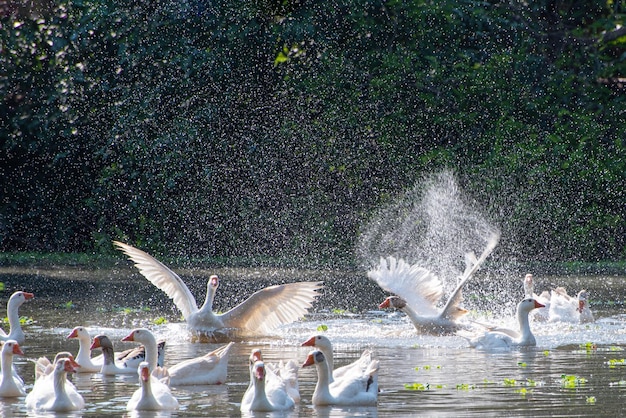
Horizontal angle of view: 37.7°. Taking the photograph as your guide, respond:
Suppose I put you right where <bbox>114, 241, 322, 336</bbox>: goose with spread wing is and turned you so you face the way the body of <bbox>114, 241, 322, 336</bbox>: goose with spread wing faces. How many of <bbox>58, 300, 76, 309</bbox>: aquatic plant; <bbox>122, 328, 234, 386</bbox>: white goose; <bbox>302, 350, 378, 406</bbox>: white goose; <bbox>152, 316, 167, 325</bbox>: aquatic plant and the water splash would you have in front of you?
2

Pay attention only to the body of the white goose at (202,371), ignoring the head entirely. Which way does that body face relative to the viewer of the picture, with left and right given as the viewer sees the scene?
facing to the left of the viewer

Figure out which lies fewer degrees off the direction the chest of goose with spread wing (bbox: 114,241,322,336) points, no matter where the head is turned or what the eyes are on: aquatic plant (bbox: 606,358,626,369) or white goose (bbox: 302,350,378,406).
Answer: the white goose

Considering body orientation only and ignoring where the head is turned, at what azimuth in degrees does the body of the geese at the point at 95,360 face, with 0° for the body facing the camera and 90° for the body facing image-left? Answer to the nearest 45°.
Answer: approximately 90°

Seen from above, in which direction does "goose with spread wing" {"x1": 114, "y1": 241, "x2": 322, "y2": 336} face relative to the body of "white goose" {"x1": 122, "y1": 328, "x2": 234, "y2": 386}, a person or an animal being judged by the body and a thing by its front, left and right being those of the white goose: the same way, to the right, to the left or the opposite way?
to the left

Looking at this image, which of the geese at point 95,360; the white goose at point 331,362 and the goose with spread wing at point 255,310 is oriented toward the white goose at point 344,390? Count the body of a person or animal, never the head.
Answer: the goose with spread wing

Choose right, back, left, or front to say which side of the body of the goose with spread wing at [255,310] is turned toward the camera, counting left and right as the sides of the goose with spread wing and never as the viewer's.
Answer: front

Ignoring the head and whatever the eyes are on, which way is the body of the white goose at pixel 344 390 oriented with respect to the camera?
to the viewer's left

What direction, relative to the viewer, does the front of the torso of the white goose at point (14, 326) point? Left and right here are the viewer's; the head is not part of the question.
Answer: facing to the right of the viewer

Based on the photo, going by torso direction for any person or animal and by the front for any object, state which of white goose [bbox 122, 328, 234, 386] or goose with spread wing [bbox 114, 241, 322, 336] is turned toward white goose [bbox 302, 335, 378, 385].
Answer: the goose with spread wing

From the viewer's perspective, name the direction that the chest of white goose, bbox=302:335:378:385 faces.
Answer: to the viewer's left

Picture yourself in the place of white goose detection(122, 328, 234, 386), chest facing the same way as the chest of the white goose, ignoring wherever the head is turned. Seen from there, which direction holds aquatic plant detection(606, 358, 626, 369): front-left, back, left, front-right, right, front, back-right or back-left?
back

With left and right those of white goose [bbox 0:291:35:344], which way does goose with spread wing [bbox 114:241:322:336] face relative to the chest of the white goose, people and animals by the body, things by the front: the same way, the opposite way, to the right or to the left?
to the right

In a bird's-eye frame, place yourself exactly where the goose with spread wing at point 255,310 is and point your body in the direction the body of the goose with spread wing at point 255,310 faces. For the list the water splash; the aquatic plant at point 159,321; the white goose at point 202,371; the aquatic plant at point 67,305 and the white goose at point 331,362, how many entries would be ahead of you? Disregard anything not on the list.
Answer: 2

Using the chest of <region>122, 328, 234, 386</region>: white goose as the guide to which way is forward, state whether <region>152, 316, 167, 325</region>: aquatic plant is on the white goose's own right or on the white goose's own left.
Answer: on the white goose's own right
